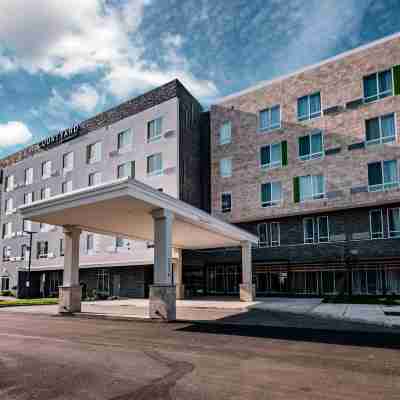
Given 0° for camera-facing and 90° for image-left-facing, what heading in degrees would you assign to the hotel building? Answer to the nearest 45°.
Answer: approximately 45°
